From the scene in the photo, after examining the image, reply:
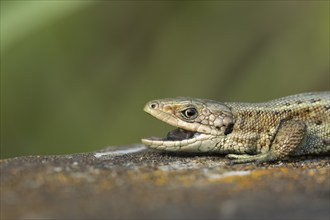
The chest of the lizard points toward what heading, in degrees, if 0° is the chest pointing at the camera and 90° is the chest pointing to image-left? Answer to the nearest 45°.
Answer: approximately 90°
